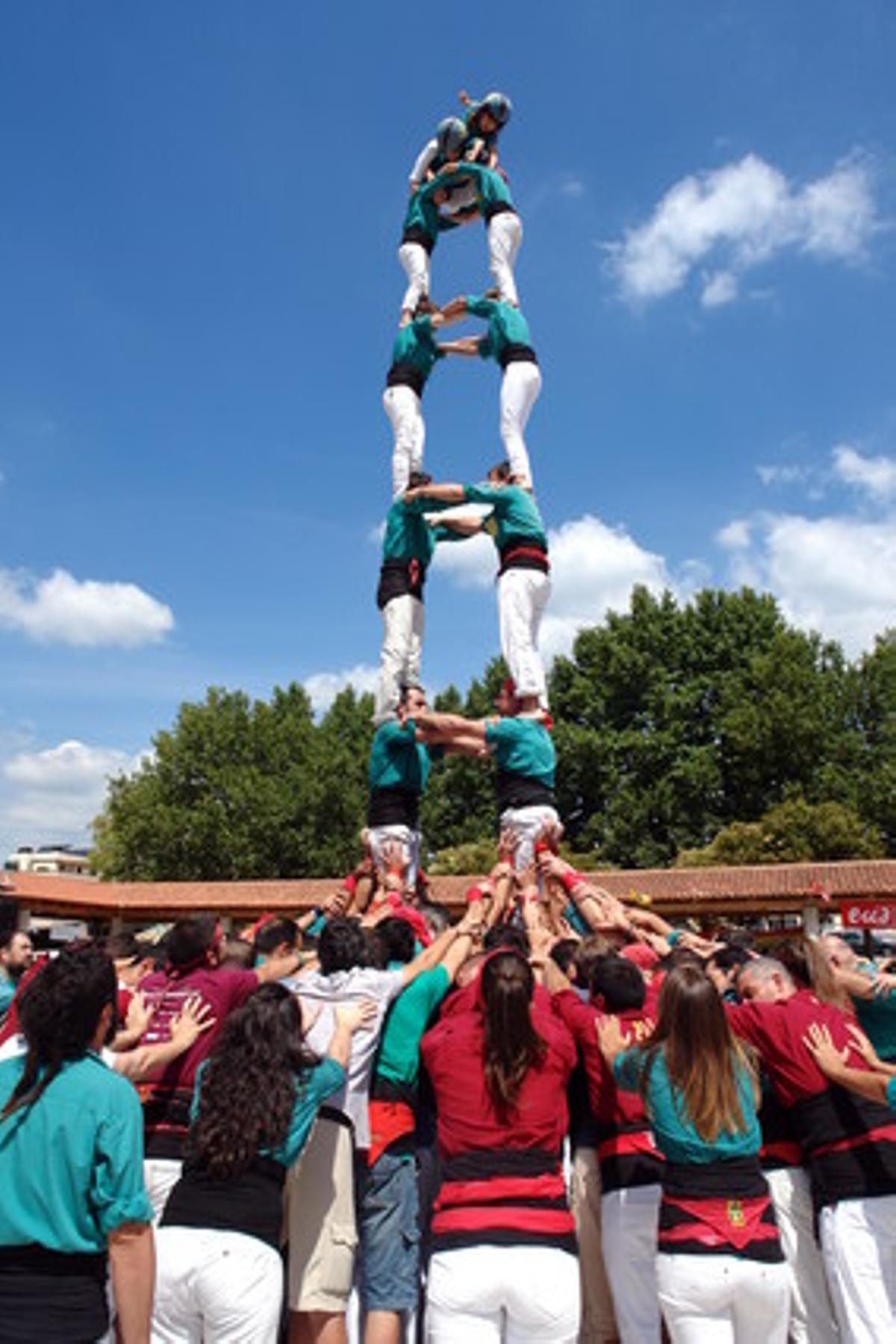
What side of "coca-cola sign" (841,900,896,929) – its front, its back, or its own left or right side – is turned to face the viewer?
front

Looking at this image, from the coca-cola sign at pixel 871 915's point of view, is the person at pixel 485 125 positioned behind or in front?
in front
